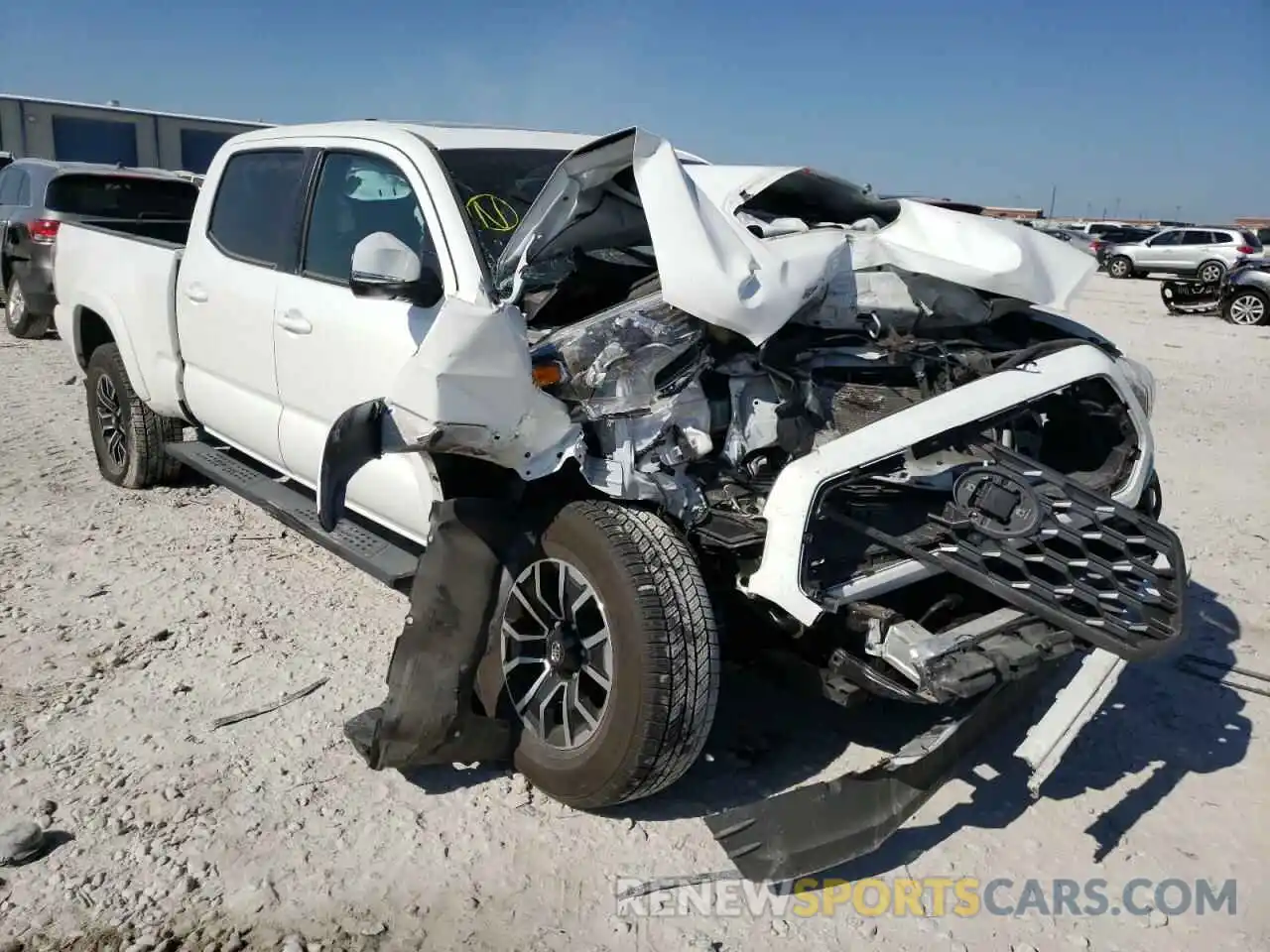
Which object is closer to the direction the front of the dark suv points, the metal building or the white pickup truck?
the metal building

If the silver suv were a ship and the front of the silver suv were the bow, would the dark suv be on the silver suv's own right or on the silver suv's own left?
on the silver suv's own left

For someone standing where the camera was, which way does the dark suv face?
facing away from the viewer and to the left of the viewer

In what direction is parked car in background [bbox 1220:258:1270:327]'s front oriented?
to the viewer's left

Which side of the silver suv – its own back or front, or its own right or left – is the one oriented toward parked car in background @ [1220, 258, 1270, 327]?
left

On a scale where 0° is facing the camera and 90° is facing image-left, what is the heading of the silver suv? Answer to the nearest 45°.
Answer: approximately 90°

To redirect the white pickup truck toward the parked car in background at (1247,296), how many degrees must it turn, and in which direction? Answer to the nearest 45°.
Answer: approximately 90° to its left

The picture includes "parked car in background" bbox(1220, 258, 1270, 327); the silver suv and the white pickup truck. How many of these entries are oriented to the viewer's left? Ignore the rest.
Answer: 2

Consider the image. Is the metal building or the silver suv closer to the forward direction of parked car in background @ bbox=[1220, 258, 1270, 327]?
the metal building
